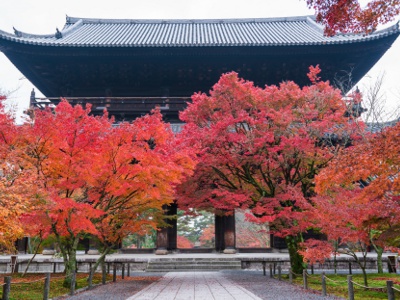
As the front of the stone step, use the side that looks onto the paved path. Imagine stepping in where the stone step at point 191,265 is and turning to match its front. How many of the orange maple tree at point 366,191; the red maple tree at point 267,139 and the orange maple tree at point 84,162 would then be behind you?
0

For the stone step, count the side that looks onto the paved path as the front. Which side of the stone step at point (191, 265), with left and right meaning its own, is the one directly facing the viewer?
front

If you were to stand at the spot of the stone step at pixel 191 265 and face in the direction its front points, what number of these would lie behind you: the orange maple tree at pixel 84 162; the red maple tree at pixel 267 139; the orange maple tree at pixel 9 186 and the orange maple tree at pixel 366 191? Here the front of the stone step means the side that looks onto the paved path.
0

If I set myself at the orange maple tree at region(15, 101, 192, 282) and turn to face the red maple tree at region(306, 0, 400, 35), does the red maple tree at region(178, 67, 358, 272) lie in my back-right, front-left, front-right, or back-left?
front-left

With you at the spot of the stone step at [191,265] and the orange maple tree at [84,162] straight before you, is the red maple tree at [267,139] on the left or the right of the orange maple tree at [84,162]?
left

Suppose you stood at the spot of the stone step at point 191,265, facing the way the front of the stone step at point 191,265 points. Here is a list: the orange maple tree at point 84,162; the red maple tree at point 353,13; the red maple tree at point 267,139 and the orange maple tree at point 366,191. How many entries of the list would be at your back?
0
